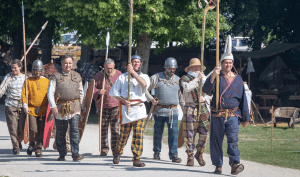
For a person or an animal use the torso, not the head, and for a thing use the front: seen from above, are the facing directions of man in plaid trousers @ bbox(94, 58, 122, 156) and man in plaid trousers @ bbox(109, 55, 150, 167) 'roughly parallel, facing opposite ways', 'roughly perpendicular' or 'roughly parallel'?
roughly parallel

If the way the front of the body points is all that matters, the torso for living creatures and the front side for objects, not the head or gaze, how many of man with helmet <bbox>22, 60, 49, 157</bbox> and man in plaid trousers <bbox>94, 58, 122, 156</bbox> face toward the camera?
2

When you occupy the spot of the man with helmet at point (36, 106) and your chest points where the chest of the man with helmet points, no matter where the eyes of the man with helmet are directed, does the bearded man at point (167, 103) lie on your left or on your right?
on your left

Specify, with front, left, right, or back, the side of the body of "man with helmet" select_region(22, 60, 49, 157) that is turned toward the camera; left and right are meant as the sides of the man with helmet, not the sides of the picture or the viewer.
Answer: front

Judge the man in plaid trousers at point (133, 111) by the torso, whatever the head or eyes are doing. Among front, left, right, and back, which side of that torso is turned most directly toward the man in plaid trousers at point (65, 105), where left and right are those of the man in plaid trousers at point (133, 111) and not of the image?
right

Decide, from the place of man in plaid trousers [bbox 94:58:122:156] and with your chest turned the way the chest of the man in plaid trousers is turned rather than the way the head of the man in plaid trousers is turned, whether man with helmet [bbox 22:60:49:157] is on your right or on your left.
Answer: on your right

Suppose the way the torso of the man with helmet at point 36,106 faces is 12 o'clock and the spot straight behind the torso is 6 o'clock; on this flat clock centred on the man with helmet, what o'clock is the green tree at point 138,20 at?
The green tree is roughly at 7 o'clock from the man with helmet.

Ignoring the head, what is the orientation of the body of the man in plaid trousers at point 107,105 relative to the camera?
toward the camera

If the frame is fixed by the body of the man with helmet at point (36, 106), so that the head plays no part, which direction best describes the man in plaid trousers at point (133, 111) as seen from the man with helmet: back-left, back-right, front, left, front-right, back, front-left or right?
front-left

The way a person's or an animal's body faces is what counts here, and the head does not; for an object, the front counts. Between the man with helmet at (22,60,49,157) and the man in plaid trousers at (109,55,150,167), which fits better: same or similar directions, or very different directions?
same or similar directions

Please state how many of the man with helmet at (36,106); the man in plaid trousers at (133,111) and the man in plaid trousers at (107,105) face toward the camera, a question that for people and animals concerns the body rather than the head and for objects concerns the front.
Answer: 3

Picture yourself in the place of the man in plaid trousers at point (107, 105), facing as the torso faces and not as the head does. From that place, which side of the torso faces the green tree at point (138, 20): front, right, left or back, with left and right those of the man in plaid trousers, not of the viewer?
back

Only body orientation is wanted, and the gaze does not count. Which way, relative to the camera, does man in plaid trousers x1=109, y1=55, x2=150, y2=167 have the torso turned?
toward the camera
